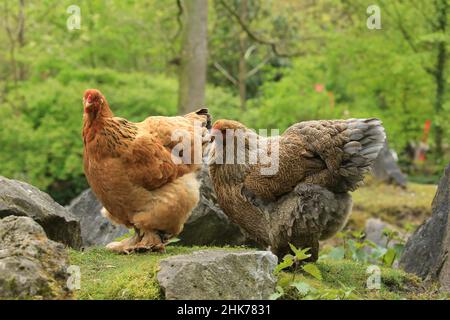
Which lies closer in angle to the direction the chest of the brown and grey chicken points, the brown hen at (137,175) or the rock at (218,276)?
the brown hen

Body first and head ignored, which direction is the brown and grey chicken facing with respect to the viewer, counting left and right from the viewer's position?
facing to the left of the viewer

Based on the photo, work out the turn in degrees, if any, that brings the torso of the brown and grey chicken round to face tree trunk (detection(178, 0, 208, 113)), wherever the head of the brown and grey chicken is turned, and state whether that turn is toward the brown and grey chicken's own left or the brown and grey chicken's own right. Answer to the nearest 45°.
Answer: approximately 90° to the brown and grey chicken's own right

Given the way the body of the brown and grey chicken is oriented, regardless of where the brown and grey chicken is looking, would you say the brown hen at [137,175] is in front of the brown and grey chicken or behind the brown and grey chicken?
in front

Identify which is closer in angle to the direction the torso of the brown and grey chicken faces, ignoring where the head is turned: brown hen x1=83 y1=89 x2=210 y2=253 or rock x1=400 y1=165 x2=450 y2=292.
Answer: the brown hen

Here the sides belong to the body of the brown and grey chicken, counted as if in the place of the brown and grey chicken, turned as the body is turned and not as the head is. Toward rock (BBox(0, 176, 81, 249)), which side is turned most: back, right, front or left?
front

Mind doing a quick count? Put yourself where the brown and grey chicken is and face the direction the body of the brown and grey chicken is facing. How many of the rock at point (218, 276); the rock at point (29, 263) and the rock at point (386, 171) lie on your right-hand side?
1

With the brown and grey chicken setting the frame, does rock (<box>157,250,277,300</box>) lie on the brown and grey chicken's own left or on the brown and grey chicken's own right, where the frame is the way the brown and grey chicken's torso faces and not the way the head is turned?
on the brown and grey chicken's own left

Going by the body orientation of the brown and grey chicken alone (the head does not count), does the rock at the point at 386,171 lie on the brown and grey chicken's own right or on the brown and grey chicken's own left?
on the brown and grey chicken's own right

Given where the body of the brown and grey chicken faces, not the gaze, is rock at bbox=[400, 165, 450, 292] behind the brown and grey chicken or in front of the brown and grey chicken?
behind

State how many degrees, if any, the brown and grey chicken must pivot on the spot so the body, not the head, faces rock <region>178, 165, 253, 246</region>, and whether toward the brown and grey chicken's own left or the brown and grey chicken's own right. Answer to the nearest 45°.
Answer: approximately 45° to the brown and grey chicken's own right
